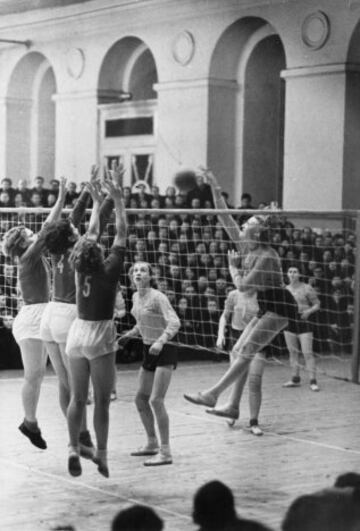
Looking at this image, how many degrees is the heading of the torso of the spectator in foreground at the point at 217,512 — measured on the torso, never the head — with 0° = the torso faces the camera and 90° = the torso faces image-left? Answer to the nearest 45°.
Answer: approximately 180°

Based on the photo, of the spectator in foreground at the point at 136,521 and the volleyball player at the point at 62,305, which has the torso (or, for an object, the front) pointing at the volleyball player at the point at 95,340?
the spectator in foreground

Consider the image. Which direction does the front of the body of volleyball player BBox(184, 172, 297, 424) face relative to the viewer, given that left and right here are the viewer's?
facing to the left of the viewer

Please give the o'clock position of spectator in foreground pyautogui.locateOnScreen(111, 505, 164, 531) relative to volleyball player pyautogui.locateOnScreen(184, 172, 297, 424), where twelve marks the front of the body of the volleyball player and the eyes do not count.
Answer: The spectator in foreground is roughly at 9 o'clock from the volleyball player.

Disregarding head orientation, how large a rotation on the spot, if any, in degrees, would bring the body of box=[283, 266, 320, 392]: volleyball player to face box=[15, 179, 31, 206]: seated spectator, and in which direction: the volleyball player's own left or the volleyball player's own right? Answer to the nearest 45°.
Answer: approximately 90° to the volleyball player's own right

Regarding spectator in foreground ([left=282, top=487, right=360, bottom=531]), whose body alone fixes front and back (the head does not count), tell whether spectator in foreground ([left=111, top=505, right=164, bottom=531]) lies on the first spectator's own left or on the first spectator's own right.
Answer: on the first spectator's own left

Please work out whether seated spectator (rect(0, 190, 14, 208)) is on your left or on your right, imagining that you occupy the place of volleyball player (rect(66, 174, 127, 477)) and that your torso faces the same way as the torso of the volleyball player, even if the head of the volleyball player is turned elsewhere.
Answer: on your left

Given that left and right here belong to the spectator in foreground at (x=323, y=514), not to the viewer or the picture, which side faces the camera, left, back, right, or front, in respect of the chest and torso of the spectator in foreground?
back

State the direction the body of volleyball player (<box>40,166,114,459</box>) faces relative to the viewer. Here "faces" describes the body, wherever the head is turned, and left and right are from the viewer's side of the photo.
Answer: facing away from the viewer and to the right of the viewer

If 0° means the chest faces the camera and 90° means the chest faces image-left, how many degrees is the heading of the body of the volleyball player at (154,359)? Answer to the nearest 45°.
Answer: approximately 45°

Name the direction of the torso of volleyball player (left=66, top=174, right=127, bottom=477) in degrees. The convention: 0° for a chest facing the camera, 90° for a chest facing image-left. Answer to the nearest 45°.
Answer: approximately 225°

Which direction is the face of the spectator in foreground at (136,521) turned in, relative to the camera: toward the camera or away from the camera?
away from the camera
